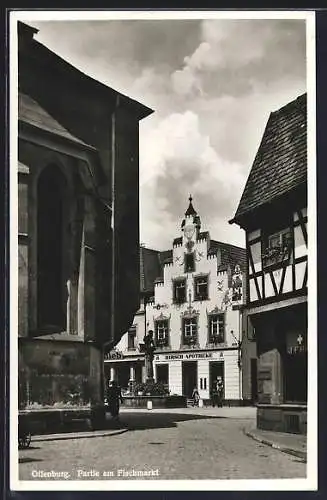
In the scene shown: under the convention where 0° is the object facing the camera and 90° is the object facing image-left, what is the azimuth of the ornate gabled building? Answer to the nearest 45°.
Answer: approximately 0°
